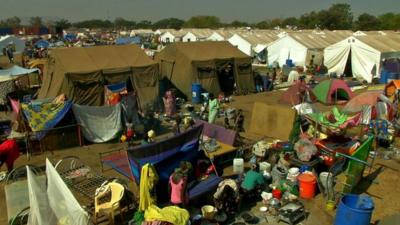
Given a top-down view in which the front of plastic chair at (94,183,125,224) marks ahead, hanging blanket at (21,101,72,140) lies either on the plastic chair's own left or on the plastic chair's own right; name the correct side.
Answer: on the plastic chair's own right

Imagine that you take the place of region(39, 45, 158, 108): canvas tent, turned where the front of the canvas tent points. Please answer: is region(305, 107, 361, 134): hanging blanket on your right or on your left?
on your left

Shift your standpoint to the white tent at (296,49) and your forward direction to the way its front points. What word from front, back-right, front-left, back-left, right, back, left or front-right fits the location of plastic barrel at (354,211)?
front-left

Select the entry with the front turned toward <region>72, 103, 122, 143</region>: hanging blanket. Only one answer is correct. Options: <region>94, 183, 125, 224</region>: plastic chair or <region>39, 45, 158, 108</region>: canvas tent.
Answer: the canvas tent

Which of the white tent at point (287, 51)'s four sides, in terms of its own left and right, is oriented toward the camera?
front

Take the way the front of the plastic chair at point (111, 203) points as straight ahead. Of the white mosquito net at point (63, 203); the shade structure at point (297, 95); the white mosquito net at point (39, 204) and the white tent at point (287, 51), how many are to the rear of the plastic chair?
2

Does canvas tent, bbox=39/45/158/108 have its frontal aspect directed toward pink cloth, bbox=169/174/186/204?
yes

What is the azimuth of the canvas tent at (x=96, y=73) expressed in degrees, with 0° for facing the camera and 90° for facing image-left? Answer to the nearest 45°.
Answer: approximately 0°

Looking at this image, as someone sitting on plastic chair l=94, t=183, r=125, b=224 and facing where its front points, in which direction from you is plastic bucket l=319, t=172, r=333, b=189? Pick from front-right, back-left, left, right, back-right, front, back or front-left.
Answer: back-left

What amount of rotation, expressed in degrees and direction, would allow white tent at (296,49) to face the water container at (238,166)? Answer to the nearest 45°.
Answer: approximately 45° to its left

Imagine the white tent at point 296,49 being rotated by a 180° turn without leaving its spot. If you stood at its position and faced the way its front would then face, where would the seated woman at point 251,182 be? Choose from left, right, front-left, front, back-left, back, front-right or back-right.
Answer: back-right

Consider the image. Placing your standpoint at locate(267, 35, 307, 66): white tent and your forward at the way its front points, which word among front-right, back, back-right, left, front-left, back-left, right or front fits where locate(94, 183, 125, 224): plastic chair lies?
front

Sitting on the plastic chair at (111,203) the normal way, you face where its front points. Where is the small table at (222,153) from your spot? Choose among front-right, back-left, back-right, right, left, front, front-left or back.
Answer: back

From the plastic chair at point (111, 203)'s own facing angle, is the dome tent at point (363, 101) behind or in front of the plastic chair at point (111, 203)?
behind
